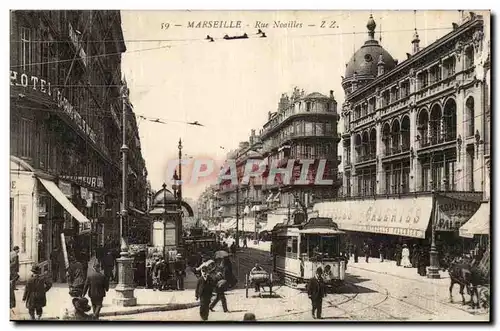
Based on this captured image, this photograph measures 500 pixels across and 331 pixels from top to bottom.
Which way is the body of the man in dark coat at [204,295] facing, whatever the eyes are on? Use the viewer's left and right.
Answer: facing the viewer

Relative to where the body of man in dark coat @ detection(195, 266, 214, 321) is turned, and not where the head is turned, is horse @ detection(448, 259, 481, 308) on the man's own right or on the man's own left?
on the man's own left

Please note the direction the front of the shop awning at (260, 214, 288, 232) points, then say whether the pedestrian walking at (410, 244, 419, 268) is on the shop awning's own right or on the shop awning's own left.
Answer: on the shop awning's own left

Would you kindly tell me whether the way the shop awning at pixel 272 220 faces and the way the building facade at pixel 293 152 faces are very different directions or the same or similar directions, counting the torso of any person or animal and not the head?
same or similar directions

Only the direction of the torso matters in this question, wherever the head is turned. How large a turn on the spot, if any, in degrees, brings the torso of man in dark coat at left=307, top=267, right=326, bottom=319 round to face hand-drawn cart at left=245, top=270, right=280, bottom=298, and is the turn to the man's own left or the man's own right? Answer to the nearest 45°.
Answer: approximately 135° to the man's own right

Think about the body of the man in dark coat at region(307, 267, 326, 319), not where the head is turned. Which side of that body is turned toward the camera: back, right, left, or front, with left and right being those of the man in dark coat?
front

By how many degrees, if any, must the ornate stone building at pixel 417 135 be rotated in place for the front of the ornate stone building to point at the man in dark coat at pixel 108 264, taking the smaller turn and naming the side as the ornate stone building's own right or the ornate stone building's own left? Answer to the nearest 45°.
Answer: approximately 45° to the ornate stone building's own left

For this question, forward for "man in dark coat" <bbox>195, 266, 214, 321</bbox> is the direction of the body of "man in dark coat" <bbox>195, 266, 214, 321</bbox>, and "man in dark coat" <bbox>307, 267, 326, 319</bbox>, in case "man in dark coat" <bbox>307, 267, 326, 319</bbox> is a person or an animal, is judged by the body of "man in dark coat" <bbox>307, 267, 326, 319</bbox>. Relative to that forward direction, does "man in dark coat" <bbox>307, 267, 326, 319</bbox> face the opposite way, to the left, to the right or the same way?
the same way

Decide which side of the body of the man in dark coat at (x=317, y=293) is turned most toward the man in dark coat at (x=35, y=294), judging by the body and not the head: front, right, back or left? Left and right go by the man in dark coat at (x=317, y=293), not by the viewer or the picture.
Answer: right

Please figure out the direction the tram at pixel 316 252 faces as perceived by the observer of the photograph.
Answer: facing the viewer and to the right of the viewer

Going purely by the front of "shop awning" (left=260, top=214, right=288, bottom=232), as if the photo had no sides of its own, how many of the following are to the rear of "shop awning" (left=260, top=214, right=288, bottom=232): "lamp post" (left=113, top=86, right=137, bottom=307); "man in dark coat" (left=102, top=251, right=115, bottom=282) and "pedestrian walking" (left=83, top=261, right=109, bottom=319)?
0

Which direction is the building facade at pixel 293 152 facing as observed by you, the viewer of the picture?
facing the viewer and to the left of the viewer
